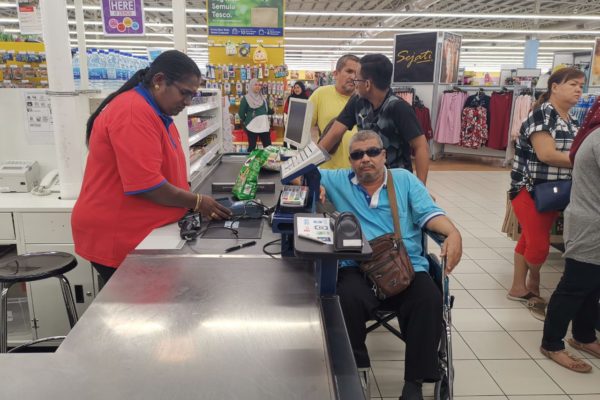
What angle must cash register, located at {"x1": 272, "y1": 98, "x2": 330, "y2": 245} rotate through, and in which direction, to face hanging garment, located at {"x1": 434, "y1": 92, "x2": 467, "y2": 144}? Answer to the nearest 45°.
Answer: approximately 135° to its right

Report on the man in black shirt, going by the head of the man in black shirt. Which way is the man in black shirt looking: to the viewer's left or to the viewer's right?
to the viewer's left

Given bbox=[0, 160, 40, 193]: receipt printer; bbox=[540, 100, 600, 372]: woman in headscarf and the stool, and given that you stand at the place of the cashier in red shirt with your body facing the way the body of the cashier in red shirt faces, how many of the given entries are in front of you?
1

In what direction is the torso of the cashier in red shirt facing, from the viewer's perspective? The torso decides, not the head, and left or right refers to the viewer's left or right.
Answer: facing to the right of the viewer

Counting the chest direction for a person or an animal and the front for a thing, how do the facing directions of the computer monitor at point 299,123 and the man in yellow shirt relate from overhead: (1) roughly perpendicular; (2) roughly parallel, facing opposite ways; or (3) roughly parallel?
roughly perpendicular

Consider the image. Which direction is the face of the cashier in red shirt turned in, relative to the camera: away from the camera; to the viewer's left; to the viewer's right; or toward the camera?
to the viewer's right

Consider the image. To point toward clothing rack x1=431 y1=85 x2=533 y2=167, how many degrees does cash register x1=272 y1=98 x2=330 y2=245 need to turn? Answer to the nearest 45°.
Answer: approximately 180°

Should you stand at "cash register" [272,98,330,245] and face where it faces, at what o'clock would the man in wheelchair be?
The man in wheelchair is roughly at 7 o'clock from the cash register.
